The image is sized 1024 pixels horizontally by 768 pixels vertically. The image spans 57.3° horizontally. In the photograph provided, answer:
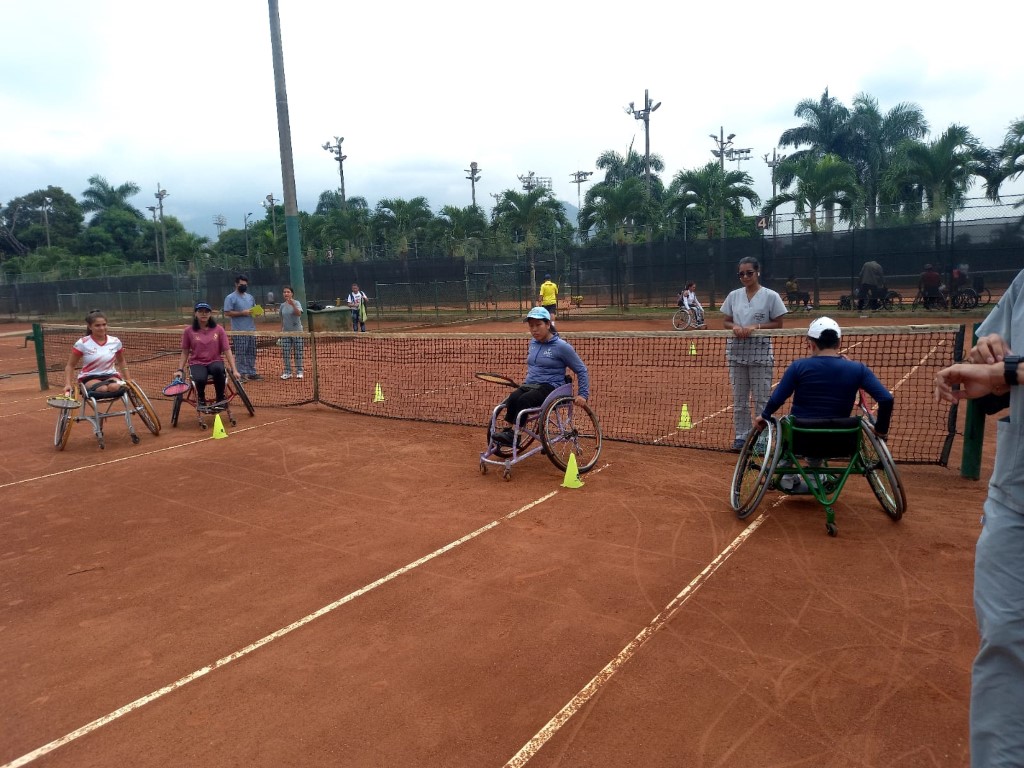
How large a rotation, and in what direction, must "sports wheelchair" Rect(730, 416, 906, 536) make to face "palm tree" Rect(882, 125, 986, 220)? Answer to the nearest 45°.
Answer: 0° — it already faces it

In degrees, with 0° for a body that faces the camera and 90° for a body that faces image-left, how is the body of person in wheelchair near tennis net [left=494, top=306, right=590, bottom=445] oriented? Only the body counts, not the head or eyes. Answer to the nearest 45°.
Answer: approximately 45°

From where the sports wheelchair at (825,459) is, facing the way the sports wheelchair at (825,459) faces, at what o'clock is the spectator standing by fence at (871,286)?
The spectator standing by fence is roughly at 12 o'clock from the sports wheelchair.

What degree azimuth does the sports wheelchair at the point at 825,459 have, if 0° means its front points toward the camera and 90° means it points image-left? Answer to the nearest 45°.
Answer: approximately 180°

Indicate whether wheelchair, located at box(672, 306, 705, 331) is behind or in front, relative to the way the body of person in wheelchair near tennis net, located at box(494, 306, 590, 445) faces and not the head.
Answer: behind

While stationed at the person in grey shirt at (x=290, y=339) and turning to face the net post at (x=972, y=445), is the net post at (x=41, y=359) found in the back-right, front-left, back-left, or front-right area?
back-right

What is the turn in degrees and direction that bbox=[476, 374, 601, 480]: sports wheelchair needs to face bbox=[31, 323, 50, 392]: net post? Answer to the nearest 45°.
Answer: approximately 90° to its right

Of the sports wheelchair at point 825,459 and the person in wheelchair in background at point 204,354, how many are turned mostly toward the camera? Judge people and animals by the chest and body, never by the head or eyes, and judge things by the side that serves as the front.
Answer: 1

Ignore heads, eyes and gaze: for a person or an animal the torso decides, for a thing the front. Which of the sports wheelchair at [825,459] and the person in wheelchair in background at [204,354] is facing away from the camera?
the sports wheelchair
